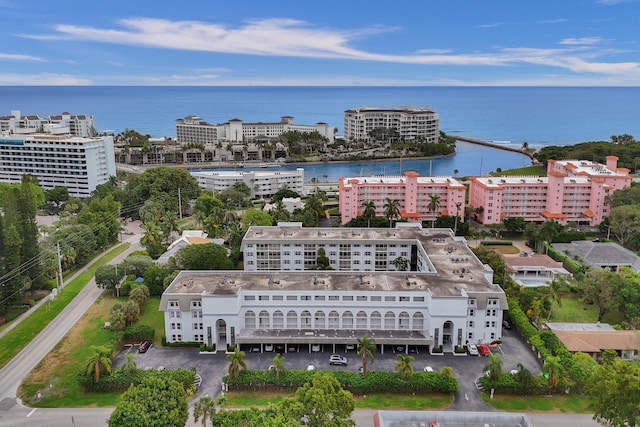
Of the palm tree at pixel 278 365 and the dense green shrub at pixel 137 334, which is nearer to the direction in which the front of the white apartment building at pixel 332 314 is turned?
the palm tree

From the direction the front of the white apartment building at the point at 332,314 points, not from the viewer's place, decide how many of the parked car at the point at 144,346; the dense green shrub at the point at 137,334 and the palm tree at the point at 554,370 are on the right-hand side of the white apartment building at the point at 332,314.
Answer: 2

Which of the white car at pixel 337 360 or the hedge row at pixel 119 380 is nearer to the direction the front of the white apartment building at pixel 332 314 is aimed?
the white car

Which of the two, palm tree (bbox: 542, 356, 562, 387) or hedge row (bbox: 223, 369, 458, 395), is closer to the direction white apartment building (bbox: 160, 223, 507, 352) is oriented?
the hedge row

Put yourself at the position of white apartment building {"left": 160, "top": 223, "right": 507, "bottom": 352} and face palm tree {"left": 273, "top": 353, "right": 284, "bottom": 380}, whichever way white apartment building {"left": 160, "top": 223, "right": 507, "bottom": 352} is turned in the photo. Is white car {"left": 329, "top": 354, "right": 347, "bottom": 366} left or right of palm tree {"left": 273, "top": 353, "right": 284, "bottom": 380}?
left

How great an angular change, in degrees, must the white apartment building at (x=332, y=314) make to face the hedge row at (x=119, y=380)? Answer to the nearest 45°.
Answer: approximately 45° to its right

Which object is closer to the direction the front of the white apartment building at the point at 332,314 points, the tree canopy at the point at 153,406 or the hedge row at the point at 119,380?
the tree canopy

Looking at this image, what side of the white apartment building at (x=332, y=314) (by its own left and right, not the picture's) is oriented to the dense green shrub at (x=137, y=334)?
right

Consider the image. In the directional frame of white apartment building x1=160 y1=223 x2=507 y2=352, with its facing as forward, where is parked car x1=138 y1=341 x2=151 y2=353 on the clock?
The parked car is roughly at 3 o'clock from the white apartment building.

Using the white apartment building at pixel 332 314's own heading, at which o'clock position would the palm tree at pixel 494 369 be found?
The palm tree is roughly at 10 o'clock from the white apartment building.

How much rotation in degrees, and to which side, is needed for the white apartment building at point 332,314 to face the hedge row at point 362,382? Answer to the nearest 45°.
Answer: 0° — it already faces it

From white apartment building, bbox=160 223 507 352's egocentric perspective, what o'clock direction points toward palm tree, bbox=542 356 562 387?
The palm tree is roughly at 10 o'clock from the white apartment building.

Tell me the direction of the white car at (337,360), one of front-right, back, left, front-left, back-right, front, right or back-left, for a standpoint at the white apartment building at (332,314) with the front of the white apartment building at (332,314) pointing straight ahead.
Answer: front

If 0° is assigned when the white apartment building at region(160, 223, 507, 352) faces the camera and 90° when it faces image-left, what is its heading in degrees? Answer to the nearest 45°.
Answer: approximately 0°

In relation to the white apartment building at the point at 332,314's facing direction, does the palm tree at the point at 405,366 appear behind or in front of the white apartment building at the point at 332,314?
in front
